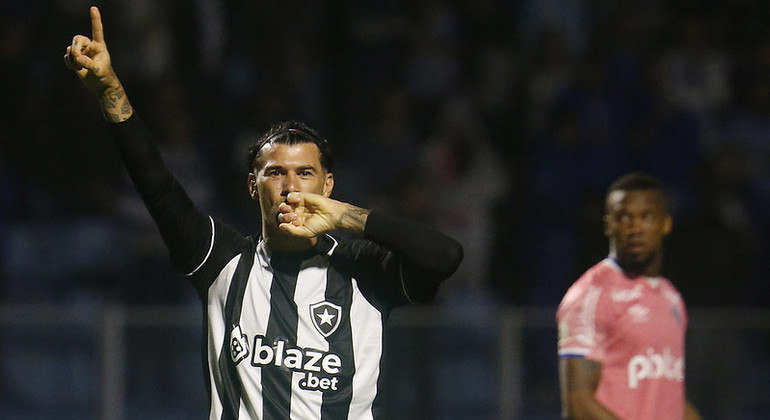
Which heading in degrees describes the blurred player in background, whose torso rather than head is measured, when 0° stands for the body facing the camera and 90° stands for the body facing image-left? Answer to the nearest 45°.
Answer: approximately 315°

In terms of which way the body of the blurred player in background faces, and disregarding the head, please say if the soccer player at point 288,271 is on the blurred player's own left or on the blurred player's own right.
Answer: on the blurred player's own right

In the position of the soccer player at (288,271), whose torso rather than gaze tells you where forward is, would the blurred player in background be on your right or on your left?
on your left

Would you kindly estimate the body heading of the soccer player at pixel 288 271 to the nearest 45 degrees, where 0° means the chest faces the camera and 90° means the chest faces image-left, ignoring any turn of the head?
approximately 0°
